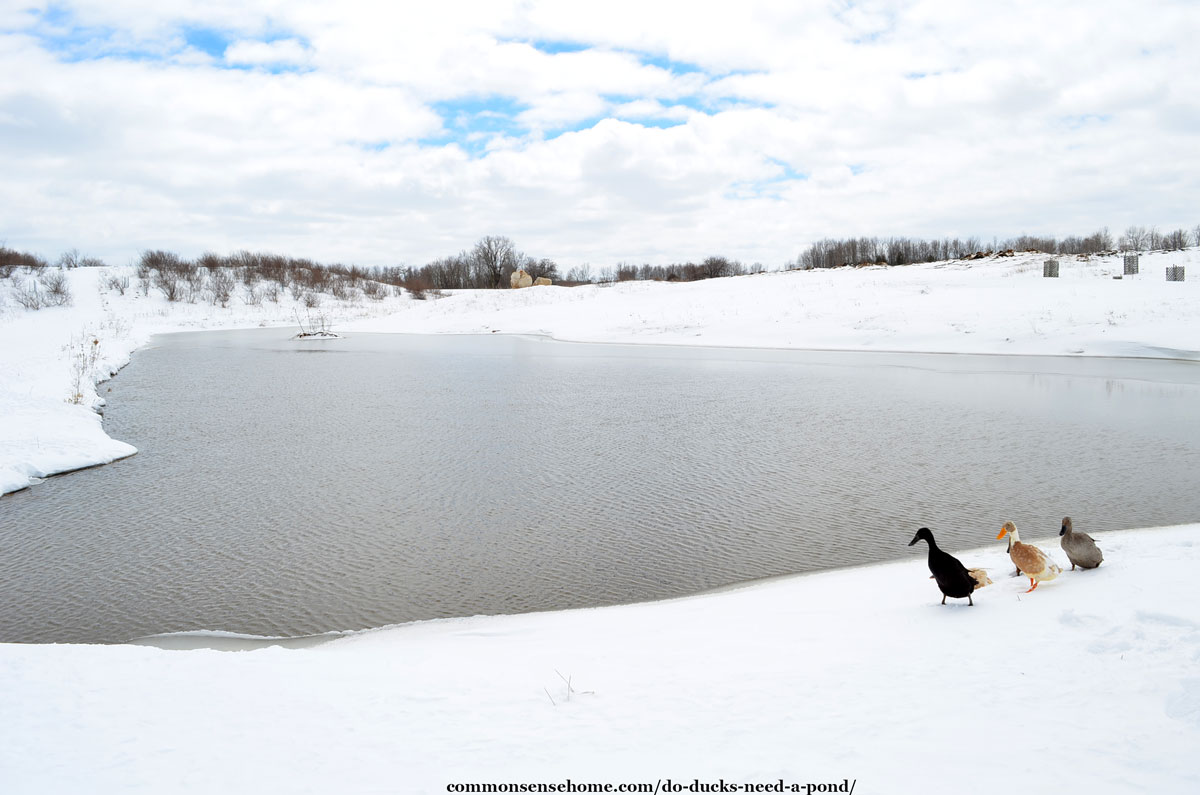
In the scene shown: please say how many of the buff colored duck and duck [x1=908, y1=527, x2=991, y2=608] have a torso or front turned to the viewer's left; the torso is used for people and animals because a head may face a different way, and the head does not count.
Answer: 2

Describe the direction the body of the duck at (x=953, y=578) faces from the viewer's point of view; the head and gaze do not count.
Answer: to the viewer's left

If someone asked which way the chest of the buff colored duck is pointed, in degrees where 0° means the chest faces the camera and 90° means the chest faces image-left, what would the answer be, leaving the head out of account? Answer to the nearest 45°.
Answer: approximately 90°

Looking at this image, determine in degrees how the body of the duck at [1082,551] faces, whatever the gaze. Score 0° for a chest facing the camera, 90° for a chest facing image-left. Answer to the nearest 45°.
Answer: approximately 135°
